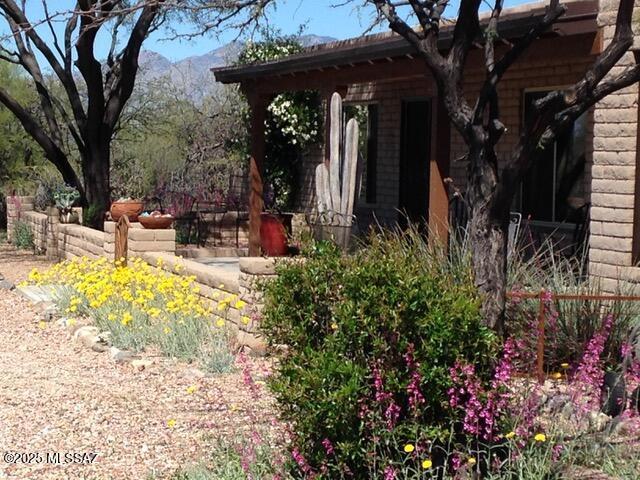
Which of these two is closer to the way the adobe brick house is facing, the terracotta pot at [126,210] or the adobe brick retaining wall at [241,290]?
the adobe brick retaining wall

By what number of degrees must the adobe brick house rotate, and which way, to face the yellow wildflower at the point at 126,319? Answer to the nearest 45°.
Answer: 0° — it already faces it

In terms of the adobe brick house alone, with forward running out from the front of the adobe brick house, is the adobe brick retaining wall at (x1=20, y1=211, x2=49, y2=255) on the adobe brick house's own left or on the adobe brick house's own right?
on the adobe brick house's own right

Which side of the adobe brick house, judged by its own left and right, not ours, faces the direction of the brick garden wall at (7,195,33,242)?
right

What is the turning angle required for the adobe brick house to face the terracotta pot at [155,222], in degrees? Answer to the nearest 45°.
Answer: approximately 45° to its right

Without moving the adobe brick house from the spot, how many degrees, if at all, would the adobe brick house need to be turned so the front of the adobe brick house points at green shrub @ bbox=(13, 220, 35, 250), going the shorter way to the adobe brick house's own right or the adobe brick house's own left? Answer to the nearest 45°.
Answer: approximately 90° to the adobe brick house's own right

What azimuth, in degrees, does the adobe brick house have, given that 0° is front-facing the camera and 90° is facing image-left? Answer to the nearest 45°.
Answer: approximately 45°

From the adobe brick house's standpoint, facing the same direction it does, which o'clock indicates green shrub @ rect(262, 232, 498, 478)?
The green shrub is roughly at 11 o'clock from the adobe brick house.

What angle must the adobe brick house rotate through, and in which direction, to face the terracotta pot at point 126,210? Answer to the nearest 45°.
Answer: approximately 45° to its right

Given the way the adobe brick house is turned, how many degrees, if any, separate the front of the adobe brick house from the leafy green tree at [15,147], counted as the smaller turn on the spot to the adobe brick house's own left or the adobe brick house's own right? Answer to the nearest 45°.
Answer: approximately 90° to the adobe brick house's own right
